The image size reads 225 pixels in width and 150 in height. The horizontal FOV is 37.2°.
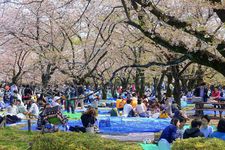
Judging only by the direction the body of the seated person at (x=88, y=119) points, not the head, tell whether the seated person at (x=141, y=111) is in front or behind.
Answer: in front

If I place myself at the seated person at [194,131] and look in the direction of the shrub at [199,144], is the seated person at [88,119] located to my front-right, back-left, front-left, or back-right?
back-right

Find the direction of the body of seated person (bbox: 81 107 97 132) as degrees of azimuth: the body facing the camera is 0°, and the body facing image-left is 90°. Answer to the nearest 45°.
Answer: approximately 225°

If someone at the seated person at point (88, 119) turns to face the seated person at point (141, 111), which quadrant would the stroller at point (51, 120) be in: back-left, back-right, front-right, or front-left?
back-left
